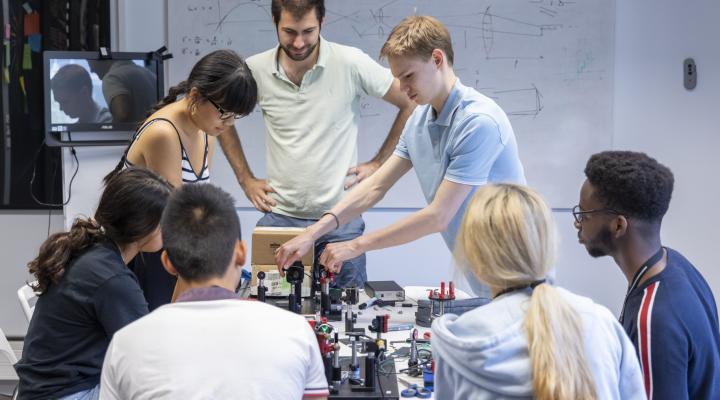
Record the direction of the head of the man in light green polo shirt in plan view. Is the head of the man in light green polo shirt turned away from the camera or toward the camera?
toward the camera

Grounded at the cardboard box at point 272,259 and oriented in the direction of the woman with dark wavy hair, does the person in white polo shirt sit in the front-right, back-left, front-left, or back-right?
front-left

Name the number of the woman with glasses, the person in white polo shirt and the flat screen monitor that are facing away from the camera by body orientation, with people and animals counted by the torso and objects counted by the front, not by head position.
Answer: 1

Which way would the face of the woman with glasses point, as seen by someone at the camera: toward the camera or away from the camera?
toward the camera

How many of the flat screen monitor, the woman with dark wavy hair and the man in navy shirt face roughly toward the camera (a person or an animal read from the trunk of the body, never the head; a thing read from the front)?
1

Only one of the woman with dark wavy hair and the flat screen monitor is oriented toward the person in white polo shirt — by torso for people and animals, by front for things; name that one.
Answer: the flat screen monitor

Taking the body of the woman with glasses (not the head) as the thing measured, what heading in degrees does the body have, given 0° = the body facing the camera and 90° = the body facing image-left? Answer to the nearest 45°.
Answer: approximately 315°

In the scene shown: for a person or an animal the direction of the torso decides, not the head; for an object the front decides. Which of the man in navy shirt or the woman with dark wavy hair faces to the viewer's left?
the man in navy shirt

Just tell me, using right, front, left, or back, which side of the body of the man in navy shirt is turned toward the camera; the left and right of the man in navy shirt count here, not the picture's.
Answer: left

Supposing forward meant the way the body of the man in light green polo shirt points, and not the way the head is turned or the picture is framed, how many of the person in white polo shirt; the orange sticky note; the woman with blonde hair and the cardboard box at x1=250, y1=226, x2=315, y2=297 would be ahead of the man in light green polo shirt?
3

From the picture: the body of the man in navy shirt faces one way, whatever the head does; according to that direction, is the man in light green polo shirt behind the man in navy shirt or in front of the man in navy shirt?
in front

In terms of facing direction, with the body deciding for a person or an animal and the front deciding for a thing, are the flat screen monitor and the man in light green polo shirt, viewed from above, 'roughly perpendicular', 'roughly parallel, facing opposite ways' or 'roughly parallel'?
roughly parallel

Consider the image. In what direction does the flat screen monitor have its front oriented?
toward the camera

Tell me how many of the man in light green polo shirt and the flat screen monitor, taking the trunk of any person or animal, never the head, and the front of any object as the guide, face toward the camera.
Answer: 2

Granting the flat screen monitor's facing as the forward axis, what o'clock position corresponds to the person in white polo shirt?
The person in white polo shirt is roughly at 12 o'clock from the flat screen monitor.

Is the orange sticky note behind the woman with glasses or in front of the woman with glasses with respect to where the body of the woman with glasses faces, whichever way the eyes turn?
behind

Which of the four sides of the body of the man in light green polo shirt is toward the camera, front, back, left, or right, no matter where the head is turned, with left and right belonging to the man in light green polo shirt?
front

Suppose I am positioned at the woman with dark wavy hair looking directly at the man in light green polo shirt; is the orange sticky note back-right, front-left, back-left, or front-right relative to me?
front-left

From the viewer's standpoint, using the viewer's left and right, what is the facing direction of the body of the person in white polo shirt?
facing away from the viewer

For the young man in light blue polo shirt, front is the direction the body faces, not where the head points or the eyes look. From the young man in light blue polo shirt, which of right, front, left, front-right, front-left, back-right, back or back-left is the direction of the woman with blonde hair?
front-left

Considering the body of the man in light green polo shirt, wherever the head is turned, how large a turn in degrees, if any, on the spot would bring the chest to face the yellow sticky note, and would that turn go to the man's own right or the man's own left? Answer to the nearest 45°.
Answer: approximately 135° to the man's own right

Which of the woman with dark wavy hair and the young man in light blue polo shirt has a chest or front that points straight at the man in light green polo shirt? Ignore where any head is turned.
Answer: the woman with dark wavy hair

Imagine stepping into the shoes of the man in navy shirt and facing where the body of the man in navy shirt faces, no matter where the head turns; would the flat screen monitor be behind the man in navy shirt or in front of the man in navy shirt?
in front
